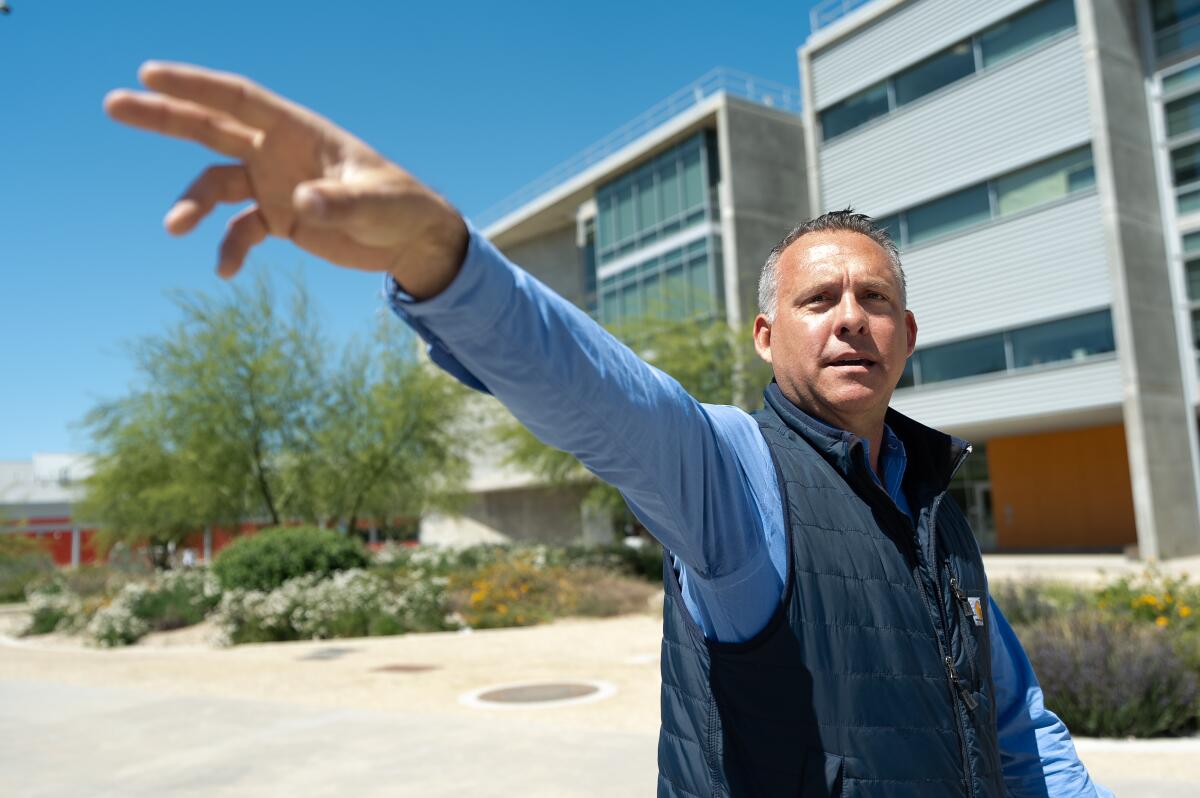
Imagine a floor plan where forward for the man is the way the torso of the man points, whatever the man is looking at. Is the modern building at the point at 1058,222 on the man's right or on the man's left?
on the man's left

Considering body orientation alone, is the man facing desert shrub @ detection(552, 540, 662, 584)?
no

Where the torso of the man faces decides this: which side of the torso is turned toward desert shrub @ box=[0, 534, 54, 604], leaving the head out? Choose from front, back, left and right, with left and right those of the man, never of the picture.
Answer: back

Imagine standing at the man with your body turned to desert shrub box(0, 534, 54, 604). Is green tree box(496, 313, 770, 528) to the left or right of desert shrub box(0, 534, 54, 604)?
right

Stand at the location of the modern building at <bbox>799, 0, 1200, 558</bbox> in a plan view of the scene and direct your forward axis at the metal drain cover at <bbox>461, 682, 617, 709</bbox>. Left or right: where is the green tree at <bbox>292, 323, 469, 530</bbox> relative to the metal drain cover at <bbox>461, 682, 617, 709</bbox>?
right

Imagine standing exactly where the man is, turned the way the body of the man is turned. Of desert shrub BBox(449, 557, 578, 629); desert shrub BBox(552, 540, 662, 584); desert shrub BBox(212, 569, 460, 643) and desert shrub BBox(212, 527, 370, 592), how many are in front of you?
0

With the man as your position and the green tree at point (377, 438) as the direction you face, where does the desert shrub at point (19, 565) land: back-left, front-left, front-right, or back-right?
front-left

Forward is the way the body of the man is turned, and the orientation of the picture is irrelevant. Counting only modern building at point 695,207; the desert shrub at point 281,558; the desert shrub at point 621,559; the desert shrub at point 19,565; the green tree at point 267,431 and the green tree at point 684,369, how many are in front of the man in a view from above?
0

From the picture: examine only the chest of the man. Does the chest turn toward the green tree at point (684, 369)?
no

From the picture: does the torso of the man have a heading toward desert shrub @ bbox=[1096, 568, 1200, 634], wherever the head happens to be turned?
no

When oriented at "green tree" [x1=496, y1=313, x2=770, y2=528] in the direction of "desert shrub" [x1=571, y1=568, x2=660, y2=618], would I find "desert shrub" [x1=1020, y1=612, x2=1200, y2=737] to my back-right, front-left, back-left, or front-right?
front-left

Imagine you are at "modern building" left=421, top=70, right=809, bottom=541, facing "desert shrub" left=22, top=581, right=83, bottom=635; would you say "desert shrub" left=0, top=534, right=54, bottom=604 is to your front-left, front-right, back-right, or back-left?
front-right

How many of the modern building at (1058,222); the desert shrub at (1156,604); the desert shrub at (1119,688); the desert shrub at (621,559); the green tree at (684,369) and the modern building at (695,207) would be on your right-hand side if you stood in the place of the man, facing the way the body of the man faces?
0

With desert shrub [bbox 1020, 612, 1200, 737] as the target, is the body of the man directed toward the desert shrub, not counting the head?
no

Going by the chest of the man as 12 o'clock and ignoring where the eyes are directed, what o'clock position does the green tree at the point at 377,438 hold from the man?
The green tree is roughly at 7 o'clock from the man.

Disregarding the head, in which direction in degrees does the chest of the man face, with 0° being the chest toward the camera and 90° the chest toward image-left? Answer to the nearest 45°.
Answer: approximately 315°

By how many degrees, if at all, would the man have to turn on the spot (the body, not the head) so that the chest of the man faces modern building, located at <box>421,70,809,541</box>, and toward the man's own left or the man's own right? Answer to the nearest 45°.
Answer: approximately 135° to the man's own left
